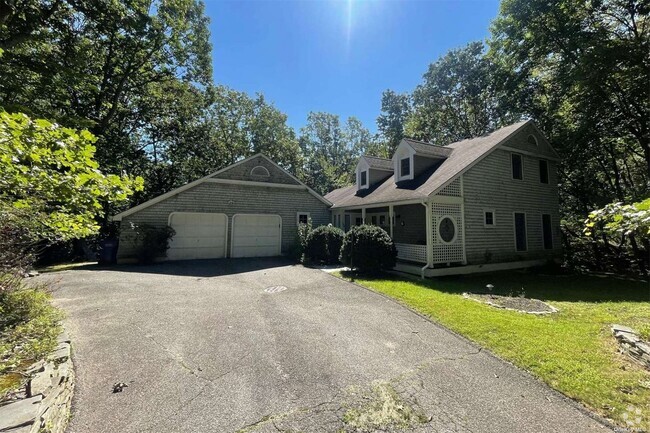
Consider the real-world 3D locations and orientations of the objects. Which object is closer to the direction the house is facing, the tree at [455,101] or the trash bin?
the trash bin

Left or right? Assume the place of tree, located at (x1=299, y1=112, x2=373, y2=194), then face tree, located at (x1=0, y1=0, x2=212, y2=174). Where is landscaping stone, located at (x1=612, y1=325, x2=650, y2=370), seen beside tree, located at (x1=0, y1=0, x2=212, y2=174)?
left

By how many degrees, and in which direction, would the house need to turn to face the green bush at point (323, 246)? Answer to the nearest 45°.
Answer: approximately 45° to its right

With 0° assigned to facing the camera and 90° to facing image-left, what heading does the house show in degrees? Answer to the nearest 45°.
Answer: approximately 45°

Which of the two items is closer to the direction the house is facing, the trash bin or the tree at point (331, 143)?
the trash bin

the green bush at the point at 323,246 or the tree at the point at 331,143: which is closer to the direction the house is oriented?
the green bush

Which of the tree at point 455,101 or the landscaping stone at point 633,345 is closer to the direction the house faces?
the landscaping stone

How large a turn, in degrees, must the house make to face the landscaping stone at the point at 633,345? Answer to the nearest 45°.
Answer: approximately 45° to its left
